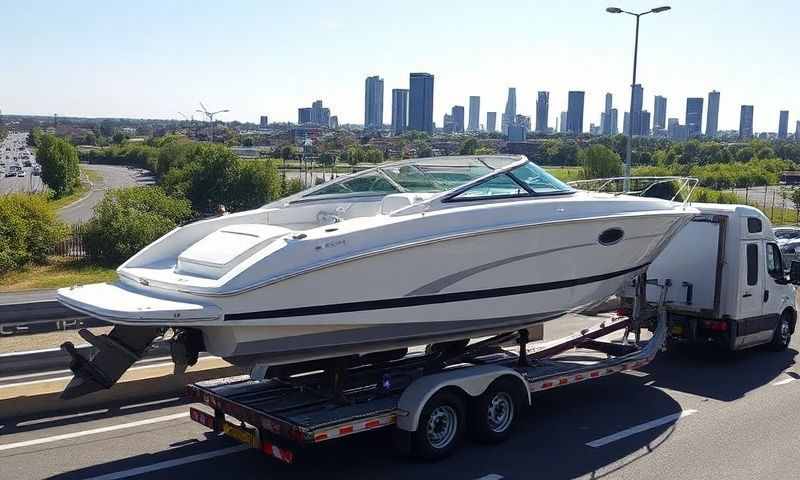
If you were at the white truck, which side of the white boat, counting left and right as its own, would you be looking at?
front

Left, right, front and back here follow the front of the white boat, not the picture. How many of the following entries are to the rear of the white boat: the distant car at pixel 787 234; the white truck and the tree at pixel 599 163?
0

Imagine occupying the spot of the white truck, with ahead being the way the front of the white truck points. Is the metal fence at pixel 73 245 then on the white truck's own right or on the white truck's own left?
on the white truck's own left

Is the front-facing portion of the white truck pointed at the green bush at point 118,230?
no

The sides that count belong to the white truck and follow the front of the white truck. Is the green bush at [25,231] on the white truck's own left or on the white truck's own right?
on the white truck's own left

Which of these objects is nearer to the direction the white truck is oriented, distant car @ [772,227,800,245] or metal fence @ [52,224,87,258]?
the distant car

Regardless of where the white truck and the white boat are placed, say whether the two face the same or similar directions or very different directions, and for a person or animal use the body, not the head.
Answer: same or similar directions

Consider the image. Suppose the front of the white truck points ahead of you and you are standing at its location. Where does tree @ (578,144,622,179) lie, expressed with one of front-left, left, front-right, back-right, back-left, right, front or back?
front-left

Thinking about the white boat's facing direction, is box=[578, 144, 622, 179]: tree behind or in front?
in front

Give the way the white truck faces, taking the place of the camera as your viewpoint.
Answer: facing away from the viewer and to the right of the viewer

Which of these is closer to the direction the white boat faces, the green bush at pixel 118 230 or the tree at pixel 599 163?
the tree

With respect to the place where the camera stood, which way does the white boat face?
facing away from the viewer and to the right of the viewer

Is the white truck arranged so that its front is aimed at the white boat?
no

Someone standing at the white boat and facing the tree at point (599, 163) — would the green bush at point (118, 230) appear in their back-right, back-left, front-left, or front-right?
front-left

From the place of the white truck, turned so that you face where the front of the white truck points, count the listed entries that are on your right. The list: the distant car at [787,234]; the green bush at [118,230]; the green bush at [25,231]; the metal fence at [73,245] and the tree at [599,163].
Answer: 0

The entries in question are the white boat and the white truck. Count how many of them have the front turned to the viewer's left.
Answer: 0
